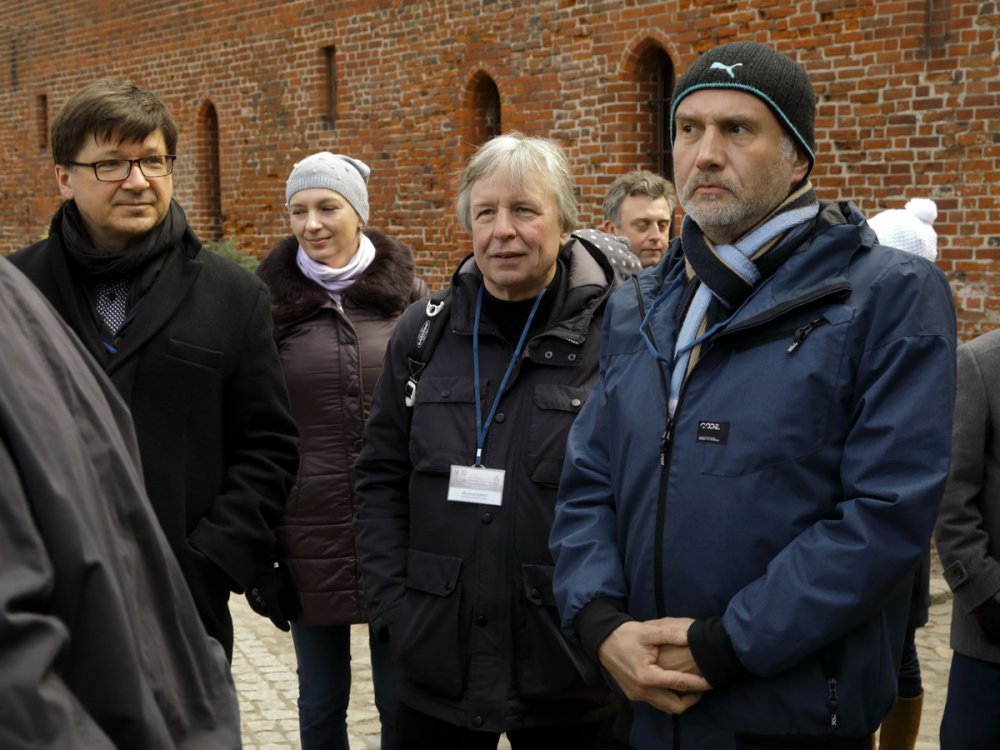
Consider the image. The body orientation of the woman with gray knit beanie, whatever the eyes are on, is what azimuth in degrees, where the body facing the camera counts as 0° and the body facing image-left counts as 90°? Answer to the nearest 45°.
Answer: approximately 0°

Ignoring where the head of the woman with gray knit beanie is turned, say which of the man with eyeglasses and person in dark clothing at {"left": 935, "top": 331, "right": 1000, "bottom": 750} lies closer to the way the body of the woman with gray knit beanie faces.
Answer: the man with eyeglasses

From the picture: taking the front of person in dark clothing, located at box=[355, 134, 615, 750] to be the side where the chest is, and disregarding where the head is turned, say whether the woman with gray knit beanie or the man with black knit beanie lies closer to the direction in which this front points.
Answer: the man with black knit beanie

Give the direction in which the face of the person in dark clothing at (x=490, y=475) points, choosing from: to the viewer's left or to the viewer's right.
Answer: to the viewer's left

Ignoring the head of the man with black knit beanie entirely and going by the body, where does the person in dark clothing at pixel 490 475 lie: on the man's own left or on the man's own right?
on the man's own right

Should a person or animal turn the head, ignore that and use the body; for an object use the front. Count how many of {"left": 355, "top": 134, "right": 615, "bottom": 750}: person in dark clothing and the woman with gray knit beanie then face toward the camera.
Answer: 2

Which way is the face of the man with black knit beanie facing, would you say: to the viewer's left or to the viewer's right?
to the viewer's left

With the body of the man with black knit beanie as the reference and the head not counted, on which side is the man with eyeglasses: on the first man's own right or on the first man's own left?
on the first man's own right

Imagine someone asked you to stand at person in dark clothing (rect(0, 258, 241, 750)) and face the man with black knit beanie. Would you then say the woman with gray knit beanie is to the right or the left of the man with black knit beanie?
left

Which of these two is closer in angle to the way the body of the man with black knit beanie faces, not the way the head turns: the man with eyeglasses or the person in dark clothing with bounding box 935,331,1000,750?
the man with eyeglasses

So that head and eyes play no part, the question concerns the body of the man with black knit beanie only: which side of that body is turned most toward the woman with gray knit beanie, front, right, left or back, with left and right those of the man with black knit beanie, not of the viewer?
right

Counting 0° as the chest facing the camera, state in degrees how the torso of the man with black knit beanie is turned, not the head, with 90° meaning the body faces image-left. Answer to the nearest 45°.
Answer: approximately 45°

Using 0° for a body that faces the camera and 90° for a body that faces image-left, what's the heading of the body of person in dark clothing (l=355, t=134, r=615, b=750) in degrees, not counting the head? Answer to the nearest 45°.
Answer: approximately 0°
